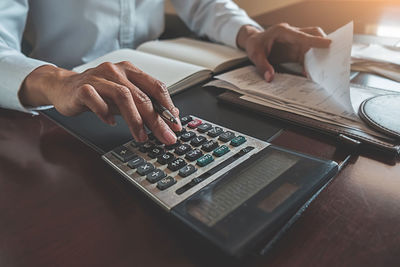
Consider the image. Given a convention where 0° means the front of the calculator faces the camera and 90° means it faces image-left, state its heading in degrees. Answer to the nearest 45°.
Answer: approximately 135°
